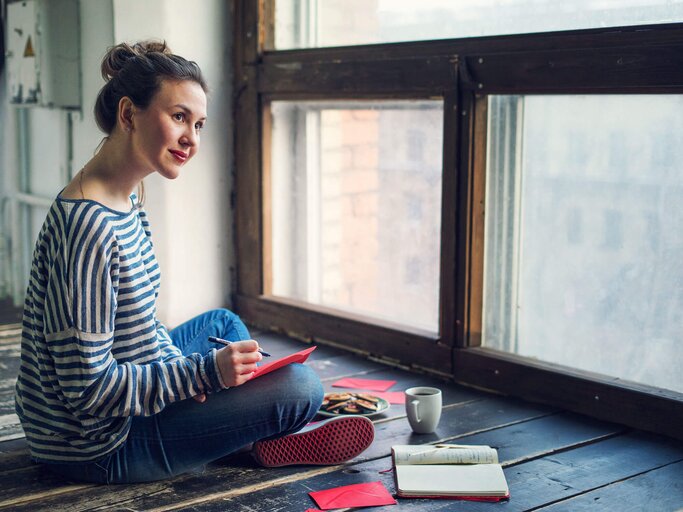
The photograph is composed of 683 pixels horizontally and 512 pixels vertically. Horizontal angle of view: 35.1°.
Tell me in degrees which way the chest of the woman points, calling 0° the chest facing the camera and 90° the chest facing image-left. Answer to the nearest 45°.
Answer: approximately 270°

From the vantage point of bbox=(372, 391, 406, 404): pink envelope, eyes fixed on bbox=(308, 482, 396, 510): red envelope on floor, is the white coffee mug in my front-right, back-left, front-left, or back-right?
front-left

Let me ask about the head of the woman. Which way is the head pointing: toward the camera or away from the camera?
toward the camera

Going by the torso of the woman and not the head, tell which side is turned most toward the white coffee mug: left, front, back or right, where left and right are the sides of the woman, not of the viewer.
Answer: front

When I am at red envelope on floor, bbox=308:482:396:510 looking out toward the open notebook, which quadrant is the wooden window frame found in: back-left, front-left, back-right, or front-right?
front-left

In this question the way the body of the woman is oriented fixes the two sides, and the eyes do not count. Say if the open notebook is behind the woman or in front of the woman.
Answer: in front

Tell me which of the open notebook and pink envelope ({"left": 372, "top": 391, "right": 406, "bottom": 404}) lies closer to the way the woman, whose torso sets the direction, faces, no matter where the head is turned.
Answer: the open notebook

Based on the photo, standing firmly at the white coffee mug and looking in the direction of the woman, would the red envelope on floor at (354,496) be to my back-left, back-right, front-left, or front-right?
front-left

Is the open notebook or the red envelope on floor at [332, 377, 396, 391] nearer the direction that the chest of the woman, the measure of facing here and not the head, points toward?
the open notebook
